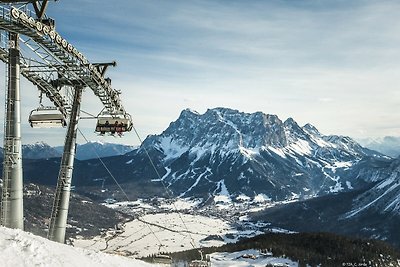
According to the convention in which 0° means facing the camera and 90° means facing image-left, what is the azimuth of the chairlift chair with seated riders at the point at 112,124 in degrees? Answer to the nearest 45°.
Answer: approximately 0°
